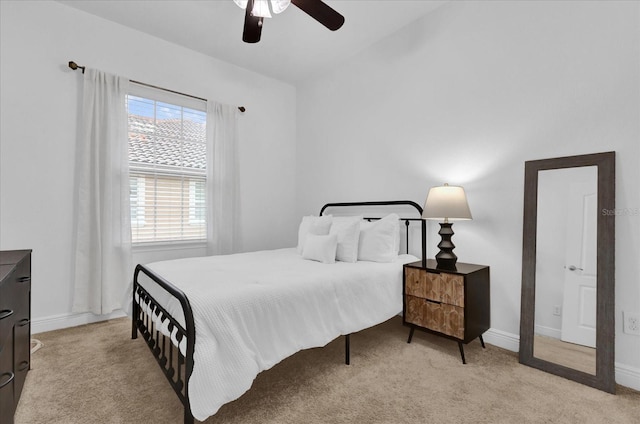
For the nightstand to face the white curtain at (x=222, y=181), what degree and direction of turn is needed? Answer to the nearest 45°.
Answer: approximately 45° to its right

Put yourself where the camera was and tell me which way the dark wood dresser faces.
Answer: facing to the right of the viewer

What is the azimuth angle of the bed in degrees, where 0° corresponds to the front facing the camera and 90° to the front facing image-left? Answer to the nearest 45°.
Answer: approximately 45°

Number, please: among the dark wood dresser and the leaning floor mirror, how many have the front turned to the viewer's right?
1

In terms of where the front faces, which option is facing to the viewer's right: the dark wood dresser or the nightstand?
the dark wood dresser

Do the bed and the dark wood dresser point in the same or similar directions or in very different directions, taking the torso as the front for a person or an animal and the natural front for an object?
very different directions

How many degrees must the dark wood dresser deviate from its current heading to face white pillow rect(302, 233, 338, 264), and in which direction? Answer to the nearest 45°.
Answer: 0° — it already faces it
